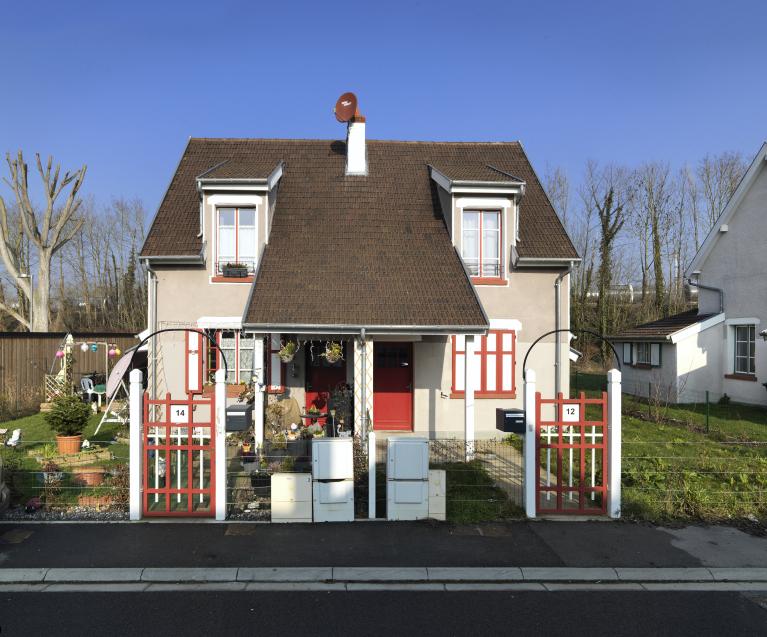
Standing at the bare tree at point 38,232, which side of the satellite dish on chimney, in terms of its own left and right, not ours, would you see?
right

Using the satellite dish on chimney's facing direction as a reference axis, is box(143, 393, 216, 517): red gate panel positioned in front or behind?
in front

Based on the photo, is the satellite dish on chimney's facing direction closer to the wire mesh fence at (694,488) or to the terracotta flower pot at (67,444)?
the terracotta flower pot

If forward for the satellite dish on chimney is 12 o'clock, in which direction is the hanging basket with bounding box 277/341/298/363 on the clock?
The hanging basket is roughly at 11 o'clock from the satellite dish on chimney.

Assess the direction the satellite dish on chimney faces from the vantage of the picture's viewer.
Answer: facing the viewer and to the left of the viewer

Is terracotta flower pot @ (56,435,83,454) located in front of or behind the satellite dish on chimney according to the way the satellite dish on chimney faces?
in front

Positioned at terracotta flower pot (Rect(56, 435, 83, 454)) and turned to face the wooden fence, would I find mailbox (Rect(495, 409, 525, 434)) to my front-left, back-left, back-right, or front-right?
back-right

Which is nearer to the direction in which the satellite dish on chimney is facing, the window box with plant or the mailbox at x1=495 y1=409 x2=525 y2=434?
the window box with plant

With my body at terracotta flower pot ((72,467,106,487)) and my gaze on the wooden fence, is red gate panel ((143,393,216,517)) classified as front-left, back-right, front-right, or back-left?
back-right
